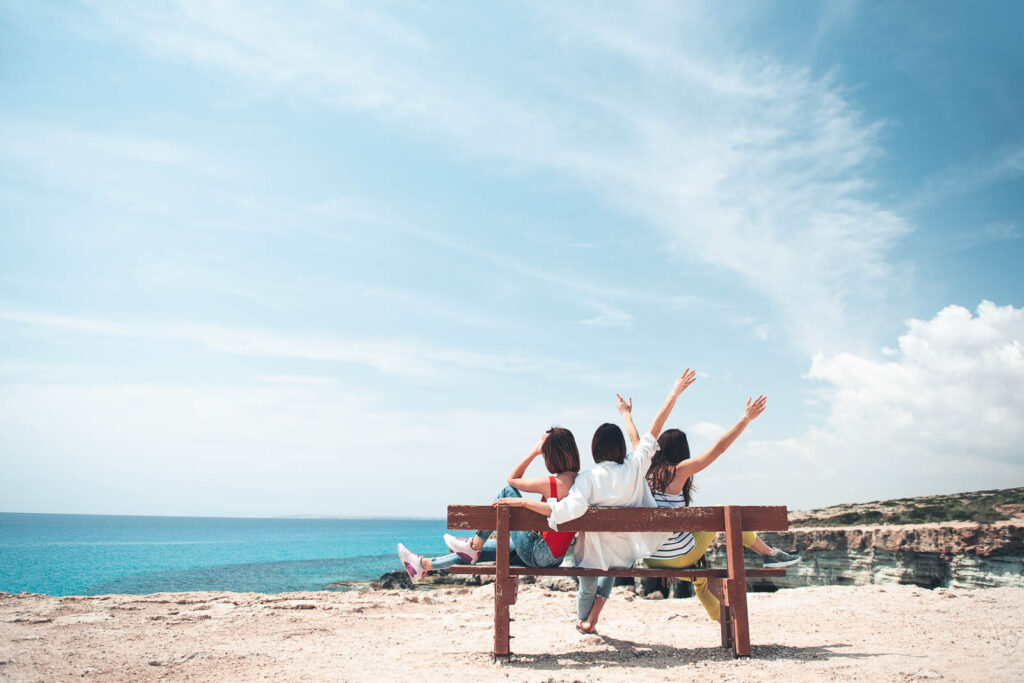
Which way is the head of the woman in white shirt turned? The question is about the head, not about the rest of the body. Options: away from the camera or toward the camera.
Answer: away from the camera

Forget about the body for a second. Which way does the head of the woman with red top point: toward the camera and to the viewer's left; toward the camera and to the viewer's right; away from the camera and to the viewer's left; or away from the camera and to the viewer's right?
away from the camera and to the viewer's left

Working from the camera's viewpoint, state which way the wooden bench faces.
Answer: facing away from the viewer

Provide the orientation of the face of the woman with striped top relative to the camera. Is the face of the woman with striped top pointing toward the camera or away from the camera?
away from the camera

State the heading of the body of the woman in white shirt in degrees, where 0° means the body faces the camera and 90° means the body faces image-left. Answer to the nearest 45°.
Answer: approximately 180°
